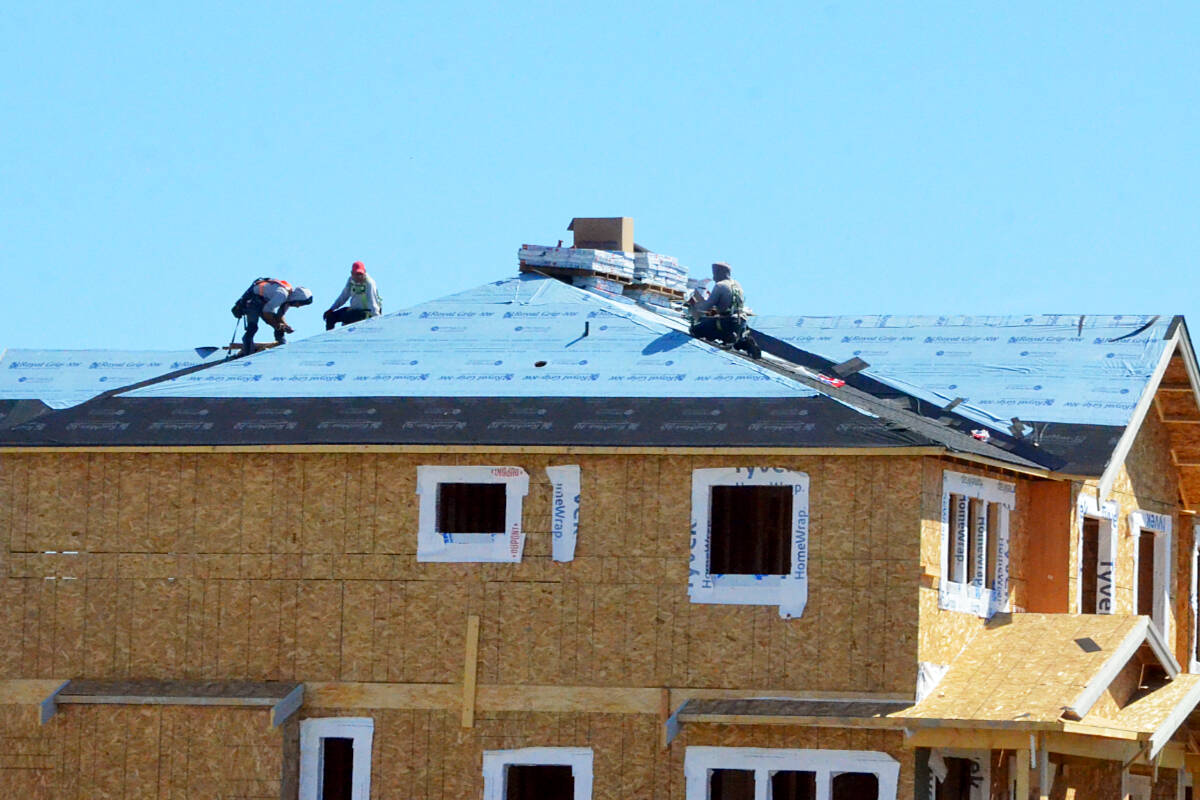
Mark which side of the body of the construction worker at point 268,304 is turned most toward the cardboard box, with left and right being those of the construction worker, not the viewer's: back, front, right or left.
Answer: front

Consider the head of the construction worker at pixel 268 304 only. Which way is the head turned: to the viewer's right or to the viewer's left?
to the viewer's right

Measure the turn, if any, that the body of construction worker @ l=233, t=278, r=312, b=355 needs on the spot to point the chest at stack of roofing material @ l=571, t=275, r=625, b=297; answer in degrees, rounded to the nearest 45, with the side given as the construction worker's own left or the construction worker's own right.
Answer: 0° — they already face it

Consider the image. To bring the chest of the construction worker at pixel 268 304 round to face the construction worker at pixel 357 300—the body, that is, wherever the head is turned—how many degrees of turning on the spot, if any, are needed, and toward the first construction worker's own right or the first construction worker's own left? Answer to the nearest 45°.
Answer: approximately 45° to the first construction worker's own right

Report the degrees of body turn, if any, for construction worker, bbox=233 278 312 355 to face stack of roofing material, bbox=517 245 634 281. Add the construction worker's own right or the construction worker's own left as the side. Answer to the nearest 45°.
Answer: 0° — they already face it

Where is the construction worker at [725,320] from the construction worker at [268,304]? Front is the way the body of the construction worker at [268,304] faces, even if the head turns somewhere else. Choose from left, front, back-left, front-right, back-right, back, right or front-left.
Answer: front-right

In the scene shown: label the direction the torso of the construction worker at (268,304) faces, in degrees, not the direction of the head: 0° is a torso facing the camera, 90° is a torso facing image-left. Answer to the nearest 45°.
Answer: approximately 270°
